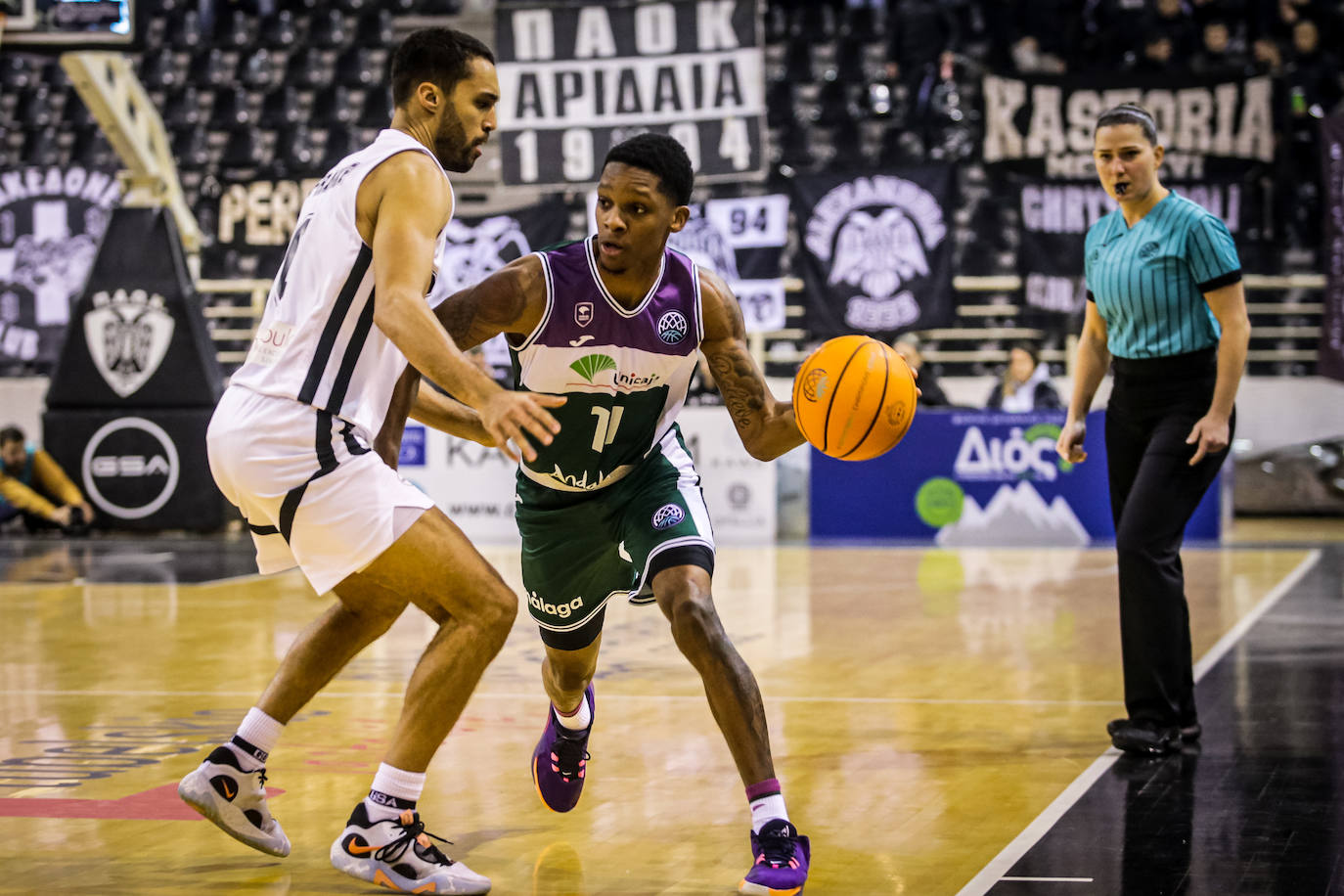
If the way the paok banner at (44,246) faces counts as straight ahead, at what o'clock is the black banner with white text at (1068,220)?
The black banner with white text is roughly at 10 o'clock from the paok banner.

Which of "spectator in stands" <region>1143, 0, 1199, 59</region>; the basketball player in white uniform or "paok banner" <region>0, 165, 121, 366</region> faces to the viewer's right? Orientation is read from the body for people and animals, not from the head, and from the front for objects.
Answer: the basketball player in white uniform

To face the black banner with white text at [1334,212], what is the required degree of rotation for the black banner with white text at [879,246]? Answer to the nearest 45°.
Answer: approximately 90° to its left

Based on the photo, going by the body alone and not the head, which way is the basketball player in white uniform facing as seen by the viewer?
to the viewer's right

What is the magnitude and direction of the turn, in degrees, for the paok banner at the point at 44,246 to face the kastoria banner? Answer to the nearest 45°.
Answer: approximately 45° to its left

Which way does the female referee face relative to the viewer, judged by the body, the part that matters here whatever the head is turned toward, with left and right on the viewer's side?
facing the viewer and to the left of the viewer

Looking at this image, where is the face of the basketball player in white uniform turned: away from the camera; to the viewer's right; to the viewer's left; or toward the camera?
to the viewer's right

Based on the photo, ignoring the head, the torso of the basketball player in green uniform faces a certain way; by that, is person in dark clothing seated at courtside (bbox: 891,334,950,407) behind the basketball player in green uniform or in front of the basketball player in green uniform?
behind

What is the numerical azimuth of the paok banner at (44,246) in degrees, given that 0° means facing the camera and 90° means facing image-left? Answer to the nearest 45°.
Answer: approximately 0°

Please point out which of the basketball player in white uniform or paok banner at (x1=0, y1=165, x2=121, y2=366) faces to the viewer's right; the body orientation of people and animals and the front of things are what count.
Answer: the basketball player in white uniform

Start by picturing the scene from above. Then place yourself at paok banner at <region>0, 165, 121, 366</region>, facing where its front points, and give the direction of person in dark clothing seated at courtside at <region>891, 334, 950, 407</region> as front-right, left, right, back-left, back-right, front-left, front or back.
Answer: front-left

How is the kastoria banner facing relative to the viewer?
toward the camera

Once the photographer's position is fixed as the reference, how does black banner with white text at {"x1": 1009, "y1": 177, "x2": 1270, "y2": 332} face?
facing the viewer

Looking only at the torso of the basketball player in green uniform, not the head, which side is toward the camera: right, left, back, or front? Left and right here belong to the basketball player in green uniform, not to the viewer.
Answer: front

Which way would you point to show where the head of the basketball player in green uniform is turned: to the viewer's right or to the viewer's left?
to the viewer's left

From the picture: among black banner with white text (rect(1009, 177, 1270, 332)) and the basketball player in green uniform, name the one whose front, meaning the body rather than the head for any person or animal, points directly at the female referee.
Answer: the black banner with white text
